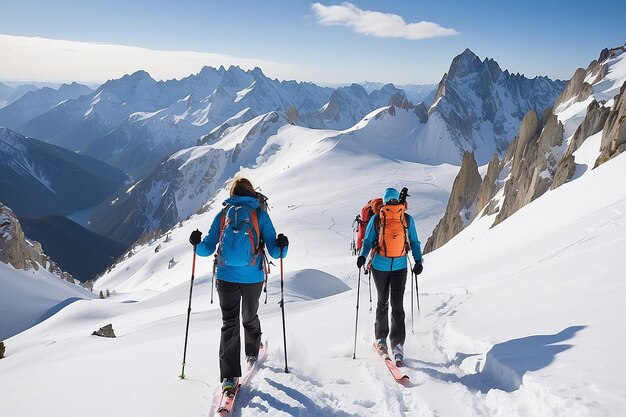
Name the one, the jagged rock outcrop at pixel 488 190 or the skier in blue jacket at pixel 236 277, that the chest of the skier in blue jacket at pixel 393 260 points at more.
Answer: the jagged rock outcrop

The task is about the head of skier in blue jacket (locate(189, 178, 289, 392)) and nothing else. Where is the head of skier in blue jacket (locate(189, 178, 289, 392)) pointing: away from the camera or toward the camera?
away from the camera

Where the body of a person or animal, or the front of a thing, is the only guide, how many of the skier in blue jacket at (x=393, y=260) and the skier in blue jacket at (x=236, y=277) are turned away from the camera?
2

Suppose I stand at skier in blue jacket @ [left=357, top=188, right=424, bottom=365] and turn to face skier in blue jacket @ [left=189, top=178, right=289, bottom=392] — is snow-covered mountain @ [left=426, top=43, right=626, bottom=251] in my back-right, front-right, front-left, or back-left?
back-right

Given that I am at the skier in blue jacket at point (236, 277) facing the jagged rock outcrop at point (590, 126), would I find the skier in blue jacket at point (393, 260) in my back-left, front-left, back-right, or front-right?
front-right

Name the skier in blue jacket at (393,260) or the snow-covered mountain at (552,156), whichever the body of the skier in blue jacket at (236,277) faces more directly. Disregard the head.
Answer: the snow-covered mountain

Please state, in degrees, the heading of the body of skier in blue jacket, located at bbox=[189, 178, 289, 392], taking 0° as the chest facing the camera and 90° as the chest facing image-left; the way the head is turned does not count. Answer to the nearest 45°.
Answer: approximately 180°

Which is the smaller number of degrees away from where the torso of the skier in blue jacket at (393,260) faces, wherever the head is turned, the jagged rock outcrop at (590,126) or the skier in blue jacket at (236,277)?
the jagged rock outcrop

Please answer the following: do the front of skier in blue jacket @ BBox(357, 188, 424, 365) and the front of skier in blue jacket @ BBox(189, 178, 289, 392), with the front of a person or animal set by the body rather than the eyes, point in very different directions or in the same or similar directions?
same or similar directions

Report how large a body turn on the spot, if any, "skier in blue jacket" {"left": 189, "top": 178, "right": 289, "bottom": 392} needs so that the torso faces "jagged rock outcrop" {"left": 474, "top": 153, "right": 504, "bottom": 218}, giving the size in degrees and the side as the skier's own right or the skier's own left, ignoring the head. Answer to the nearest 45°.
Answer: approximately 45° to the skier's own right

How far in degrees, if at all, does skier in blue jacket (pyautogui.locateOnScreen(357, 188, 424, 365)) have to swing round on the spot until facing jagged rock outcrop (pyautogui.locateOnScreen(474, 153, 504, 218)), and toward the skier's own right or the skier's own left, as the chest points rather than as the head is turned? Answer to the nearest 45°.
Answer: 0° — they already face it

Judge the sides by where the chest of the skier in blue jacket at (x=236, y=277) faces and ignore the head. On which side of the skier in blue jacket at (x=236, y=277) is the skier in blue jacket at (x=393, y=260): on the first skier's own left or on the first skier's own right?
on the first skier's own right

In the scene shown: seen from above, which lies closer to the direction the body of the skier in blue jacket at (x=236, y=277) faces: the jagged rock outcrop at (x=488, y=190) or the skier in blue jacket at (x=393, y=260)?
the jagged rock outcrop

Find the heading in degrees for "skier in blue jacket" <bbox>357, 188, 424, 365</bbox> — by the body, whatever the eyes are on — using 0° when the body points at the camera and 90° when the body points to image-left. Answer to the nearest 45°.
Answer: approximately 180°
